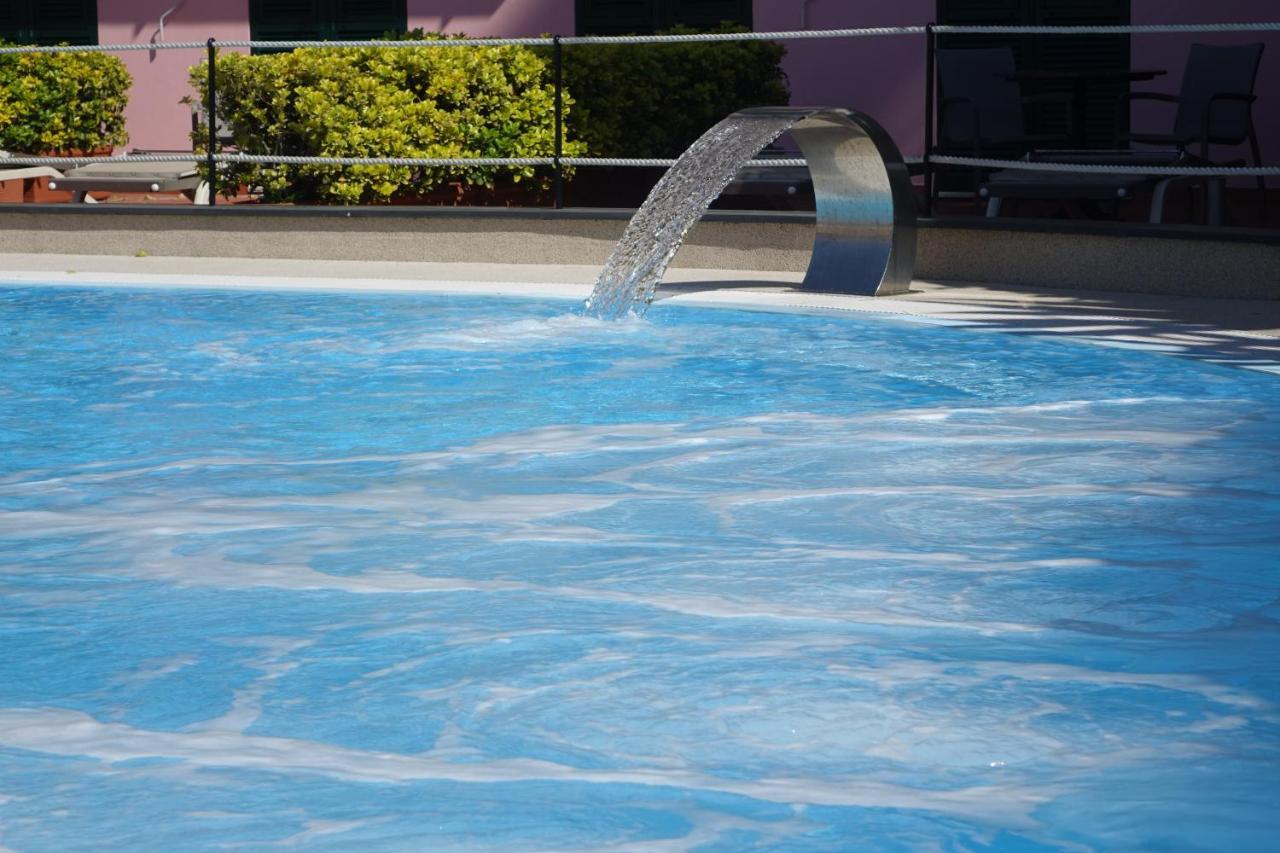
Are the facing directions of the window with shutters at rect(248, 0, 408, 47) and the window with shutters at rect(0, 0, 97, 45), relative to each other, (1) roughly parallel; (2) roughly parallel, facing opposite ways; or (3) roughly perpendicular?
roughly parallel

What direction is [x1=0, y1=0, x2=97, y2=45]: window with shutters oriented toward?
toward the camera

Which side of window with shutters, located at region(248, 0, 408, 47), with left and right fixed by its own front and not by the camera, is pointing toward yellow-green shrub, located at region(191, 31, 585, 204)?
front

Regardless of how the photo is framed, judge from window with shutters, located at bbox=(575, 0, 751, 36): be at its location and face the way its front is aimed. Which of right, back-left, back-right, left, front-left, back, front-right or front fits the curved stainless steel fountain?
front

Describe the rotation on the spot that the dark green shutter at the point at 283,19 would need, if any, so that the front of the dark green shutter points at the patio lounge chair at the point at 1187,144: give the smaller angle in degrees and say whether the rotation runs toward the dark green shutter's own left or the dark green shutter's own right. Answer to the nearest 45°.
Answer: approximately 45° to the dark green shutter's own left

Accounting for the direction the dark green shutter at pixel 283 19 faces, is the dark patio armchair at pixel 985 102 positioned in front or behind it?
in front

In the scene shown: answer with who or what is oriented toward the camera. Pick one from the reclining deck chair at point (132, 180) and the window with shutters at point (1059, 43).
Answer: the window with shutters

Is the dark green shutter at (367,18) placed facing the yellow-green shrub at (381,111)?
yes

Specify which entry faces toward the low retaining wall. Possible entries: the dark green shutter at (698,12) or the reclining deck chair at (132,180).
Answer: the dark green shutter

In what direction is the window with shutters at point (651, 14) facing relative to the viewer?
toward the camera

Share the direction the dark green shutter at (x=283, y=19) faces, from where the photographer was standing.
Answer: facing the viewer
